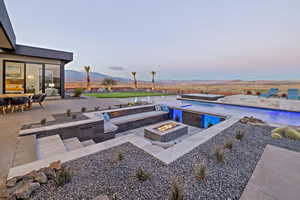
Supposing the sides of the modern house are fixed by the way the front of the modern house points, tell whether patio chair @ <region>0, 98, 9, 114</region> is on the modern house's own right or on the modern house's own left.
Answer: on the modern house's own right

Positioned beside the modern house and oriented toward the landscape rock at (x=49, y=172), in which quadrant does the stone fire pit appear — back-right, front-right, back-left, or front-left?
front-left

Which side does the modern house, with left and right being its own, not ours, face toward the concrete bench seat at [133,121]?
front

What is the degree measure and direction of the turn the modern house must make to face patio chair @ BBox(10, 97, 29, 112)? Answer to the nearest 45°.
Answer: approximately 45° to its right

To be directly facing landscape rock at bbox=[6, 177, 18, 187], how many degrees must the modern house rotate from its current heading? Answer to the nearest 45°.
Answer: approximately 45° to its right

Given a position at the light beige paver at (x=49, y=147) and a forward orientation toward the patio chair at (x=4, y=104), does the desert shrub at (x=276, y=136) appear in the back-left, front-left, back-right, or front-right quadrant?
back-right

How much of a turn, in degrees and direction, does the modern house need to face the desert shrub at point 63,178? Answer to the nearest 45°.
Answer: approximately 45° to its right

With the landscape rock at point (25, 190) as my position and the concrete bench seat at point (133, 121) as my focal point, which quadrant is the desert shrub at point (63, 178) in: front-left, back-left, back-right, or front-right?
front-right

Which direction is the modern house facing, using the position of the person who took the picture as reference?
facing the viewer and to the right of the viewer

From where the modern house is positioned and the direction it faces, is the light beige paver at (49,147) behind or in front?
in front

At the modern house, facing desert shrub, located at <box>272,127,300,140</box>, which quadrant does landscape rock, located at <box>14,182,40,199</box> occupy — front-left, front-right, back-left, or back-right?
front-right

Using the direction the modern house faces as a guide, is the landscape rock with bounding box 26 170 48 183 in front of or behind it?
in front

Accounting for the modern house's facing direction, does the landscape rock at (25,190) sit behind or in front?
in front

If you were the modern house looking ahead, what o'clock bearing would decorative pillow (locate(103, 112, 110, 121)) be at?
The decorative pillow is roughly at 1 o'clock from the modern house.
